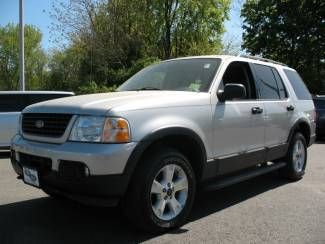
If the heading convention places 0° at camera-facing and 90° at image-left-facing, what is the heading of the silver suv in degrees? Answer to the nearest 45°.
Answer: approximately 45°

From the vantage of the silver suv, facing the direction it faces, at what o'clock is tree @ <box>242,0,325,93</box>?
The tree is roughly at 5 o'clock from the silver suv.
